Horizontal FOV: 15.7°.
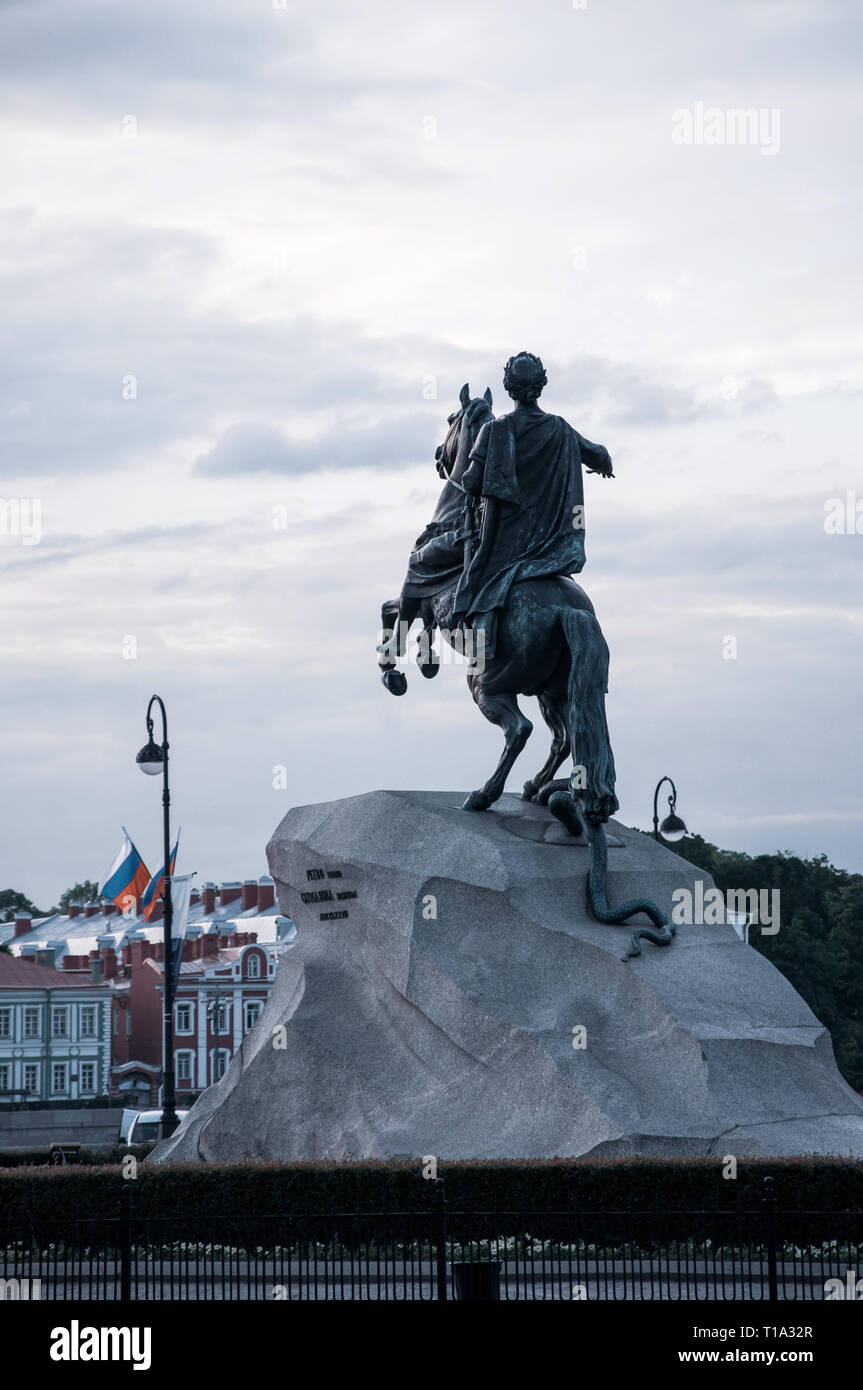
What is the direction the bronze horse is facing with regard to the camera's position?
facing away from the viewer and to the left of the viewer

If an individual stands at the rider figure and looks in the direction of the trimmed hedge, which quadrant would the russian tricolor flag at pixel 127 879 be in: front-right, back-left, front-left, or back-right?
back-right

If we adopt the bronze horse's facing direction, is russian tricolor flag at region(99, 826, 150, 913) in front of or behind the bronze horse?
in front
